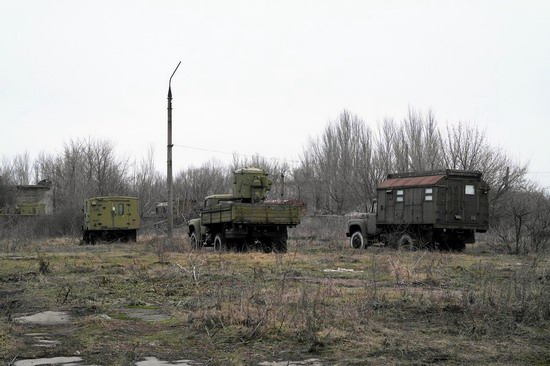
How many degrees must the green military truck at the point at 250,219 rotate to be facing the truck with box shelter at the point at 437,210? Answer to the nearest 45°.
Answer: approximately 135° to its right

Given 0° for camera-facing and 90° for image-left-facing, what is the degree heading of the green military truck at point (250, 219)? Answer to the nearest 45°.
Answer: approximately 135°

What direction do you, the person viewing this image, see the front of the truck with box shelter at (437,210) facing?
facing away from the viewer and to the left of the viewer

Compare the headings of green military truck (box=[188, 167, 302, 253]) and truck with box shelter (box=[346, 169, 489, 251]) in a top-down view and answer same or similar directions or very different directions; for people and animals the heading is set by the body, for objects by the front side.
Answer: same or similar directions

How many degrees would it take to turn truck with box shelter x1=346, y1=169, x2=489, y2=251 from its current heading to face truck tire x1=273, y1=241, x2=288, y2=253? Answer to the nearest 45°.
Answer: approximately 45° to its left

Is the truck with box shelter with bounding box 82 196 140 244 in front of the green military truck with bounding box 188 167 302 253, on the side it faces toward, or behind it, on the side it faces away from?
in front

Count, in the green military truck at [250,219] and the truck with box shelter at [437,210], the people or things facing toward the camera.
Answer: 0
